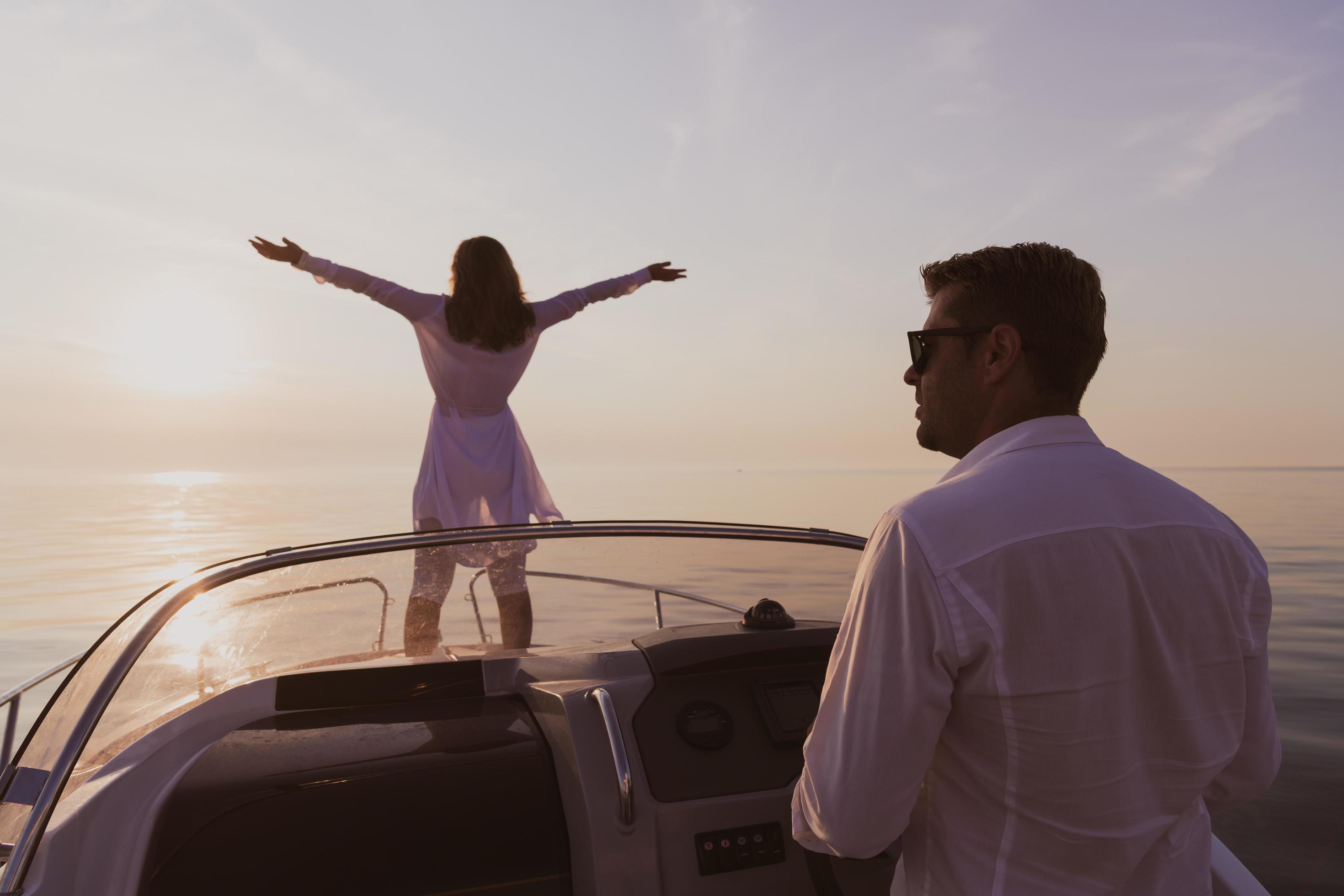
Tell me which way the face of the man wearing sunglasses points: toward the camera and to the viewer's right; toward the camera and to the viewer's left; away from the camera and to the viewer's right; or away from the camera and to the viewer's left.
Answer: away from the camera and to the viewer's left

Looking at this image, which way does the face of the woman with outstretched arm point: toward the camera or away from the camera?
away from the camera

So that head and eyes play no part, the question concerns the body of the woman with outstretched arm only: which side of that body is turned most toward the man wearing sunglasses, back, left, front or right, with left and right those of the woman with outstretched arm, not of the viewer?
back

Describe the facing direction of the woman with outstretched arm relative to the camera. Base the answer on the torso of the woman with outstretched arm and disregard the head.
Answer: away from the camera

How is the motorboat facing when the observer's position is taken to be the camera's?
facing away from the viewer
